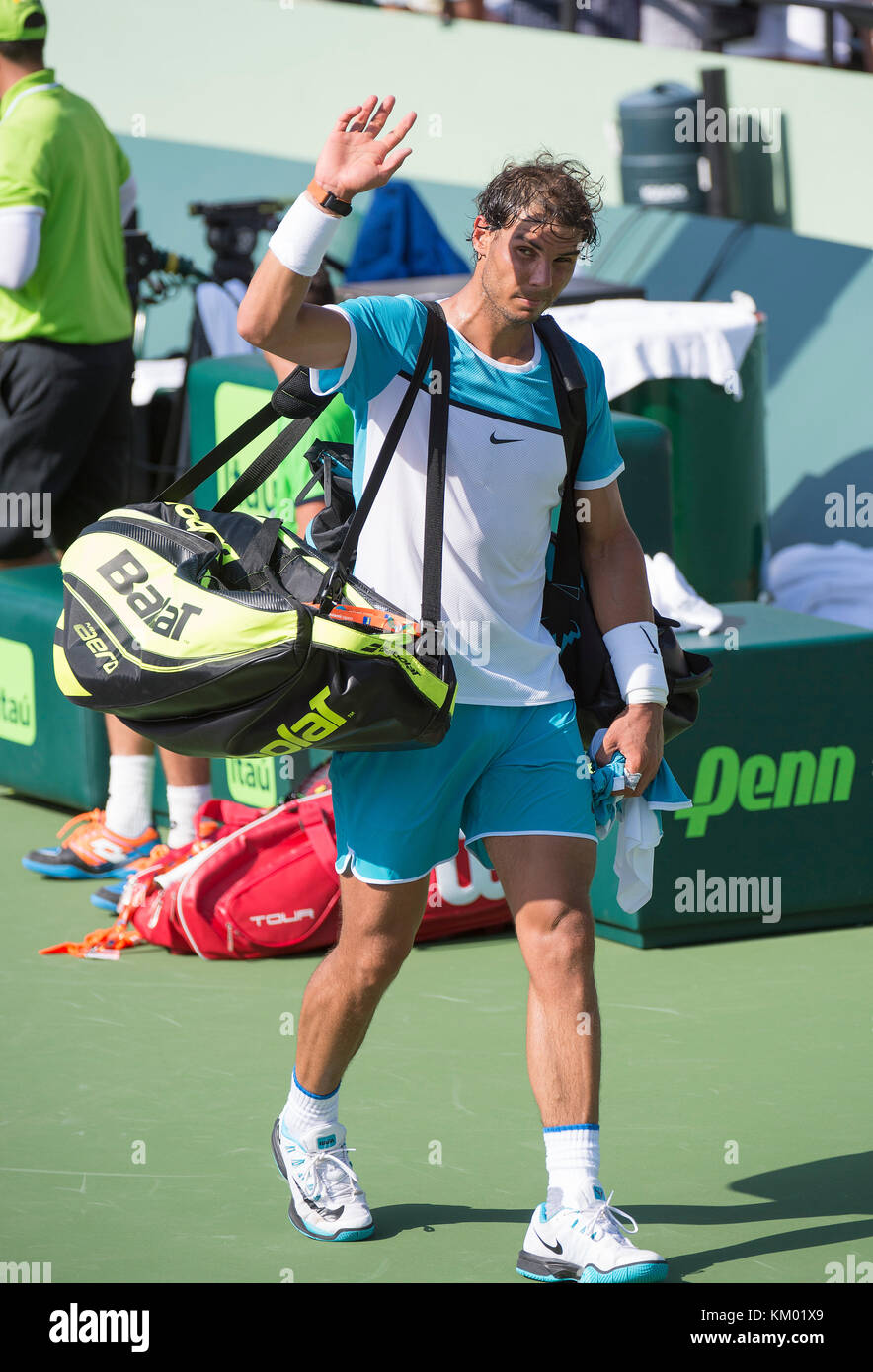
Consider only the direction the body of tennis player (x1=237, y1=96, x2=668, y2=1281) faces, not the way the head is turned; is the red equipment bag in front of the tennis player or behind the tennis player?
behind

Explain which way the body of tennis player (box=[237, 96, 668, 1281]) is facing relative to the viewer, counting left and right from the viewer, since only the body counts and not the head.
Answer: facing the viewer and to the right of the viewer
